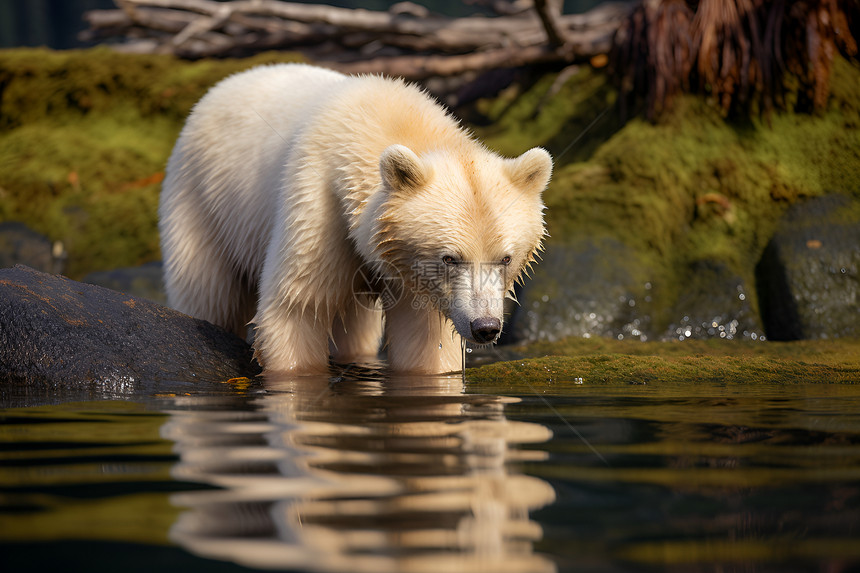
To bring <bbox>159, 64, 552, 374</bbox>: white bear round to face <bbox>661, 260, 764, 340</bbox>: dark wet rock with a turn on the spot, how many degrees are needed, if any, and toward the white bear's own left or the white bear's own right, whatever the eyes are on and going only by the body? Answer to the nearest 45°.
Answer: approximately 90° to the white bear's own left

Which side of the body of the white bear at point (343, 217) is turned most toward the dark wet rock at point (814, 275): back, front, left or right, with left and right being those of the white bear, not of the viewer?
left

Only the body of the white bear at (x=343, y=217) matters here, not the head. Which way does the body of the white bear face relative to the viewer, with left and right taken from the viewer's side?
facing the viewer and to the right of the viewer

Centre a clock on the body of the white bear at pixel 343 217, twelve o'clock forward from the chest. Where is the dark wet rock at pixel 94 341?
The dark wet rock is roughly at 4 o'clock from the white bear.

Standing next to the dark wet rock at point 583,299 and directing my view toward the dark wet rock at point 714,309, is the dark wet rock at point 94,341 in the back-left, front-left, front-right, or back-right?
back-right

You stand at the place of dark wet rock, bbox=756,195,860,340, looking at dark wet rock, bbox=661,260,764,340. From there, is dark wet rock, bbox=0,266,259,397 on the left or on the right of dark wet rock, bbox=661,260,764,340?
left

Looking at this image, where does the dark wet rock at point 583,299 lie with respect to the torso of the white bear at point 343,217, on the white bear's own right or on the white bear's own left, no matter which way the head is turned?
on the white bear's own left
